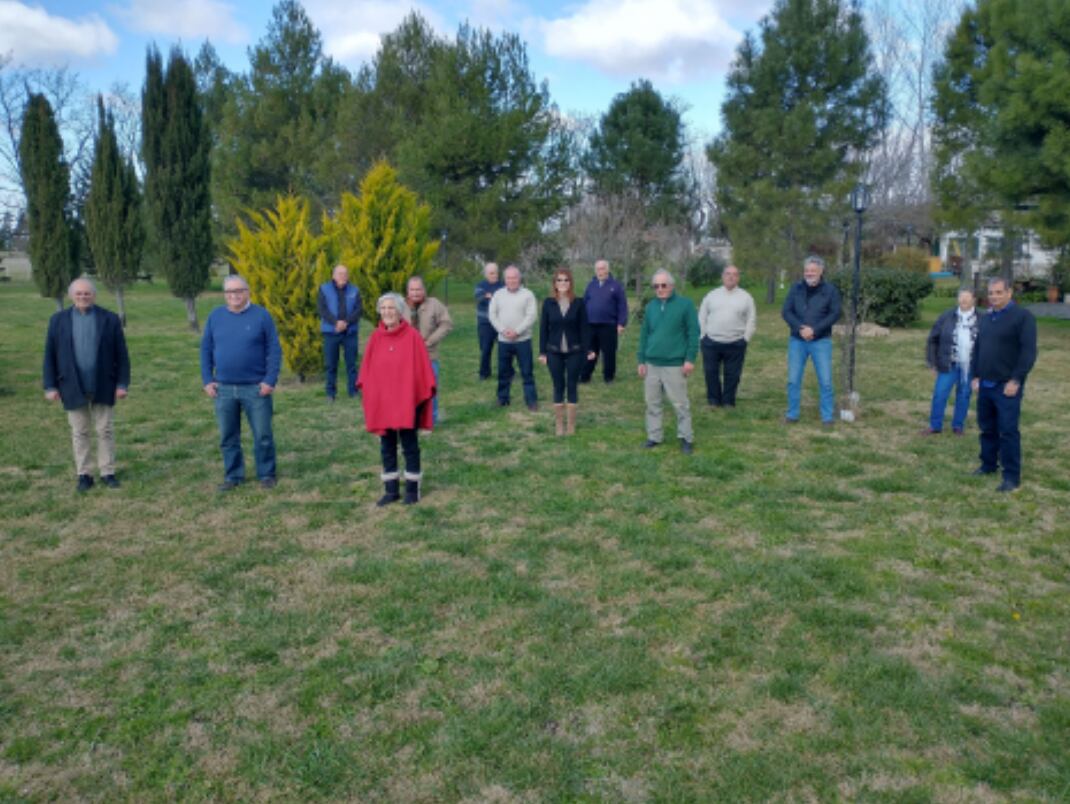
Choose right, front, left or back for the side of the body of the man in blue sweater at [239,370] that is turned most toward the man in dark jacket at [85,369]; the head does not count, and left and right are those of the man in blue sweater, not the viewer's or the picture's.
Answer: right

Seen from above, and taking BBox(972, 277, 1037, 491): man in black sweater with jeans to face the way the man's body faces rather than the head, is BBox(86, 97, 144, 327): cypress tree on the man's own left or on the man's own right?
on the man's own right

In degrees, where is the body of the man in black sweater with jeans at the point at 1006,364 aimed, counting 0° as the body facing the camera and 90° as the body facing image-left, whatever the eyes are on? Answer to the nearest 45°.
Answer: approximately 45°

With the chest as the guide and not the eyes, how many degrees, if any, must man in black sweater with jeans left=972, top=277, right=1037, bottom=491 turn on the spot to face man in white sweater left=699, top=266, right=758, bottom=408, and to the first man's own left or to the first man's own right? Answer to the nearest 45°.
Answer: approximately 90° to the first man's own right

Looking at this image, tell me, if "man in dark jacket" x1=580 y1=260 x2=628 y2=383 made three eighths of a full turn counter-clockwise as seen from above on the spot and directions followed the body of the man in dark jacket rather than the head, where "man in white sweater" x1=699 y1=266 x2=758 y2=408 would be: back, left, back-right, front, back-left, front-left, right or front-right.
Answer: front-right

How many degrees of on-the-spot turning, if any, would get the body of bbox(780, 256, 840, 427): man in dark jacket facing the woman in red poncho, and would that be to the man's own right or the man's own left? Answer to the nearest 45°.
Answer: approximately 45° to the man's own right
